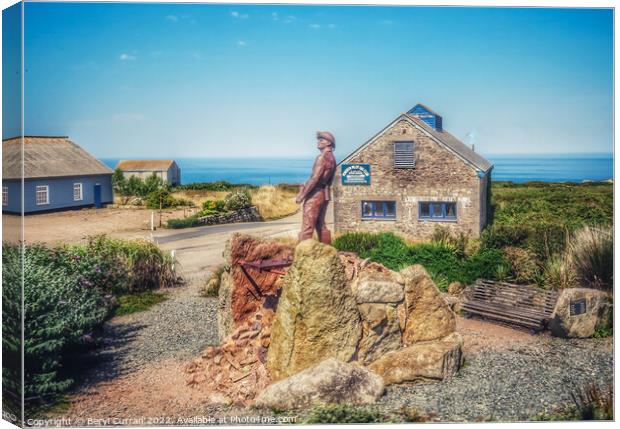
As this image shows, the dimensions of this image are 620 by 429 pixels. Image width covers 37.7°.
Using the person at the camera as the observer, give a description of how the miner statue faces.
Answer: facing to the left of the viewer

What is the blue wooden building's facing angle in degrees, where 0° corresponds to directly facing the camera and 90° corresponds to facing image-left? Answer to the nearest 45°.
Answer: approximately 315°

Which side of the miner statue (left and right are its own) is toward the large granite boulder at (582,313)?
back

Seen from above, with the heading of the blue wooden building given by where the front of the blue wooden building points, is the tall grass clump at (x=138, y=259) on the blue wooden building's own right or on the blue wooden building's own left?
on the blue wooden building's own left

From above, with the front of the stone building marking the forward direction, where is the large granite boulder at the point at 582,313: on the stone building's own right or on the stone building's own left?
on the stone building's own left

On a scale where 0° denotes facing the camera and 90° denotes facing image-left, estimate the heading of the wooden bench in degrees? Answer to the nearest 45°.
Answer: approximately 45°

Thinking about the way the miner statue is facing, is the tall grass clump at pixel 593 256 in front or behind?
behind

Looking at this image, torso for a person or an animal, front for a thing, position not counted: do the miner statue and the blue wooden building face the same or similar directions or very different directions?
very different directions

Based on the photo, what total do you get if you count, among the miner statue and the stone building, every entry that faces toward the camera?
1
